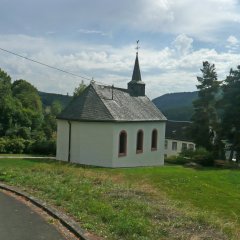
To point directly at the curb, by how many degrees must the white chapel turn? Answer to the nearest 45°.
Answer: approximately 135° to its right

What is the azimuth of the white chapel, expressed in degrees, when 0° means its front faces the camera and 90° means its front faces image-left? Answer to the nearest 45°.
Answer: approximately 225°

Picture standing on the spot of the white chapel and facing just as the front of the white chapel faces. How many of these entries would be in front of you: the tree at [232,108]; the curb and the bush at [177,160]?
2

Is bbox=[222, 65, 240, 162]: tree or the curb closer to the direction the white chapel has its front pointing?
the tree

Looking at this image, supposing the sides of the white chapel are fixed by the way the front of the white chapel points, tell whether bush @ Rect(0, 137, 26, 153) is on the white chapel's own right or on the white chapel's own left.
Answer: on the white chapel's own left

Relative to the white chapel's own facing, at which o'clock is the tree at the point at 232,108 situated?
The tree is roughly at 12 o'clock from the white chapel.

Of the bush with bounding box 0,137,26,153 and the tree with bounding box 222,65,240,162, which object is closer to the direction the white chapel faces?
the tree

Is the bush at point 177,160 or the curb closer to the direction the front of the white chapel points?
the bush

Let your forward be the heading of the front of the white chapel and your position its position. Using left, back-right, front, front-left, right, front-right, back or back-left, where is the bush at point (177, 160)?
front
